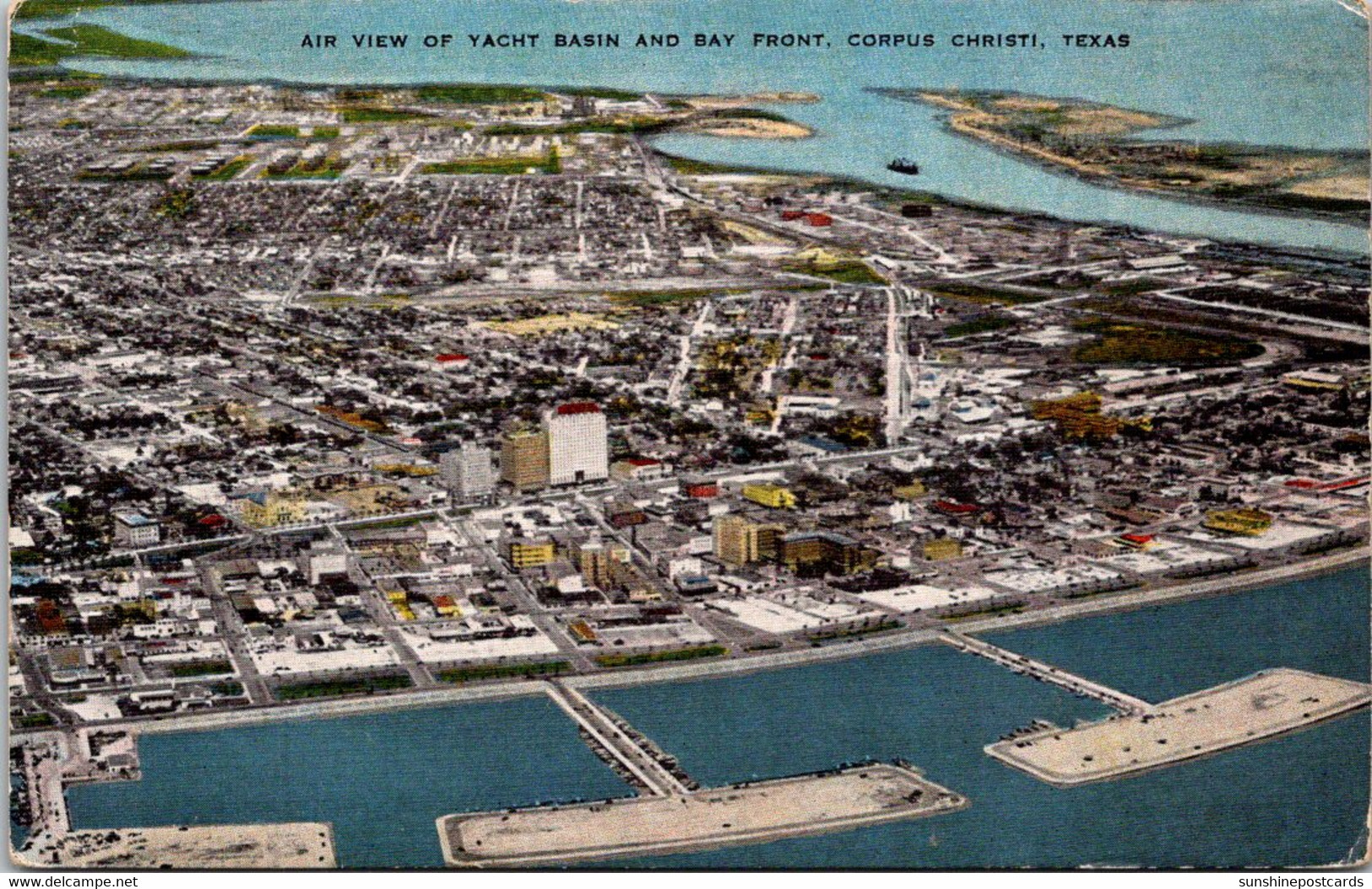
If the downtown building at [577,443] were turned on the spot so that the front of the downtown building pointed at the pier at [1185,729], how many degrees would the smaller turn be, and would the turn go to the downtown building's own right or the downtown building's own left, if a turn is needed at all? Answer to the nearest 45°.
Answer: approximately 45° to the downtown building's own left

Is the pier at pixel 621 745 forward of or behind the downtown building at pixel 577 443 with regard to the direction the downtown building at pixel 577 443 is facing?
forward

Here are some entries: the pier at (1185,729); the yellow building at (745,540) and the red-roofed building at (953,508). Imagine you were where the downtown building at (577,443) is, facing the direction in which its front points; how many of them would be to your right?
0

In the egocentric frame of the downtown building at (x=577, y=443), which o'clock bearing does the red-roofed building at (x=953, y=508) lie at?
The red-roofed building is roughly at 9 o'clock from the downtown building.

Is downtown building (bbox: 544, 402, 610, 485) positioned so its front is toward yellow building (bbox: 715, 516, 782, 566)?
no

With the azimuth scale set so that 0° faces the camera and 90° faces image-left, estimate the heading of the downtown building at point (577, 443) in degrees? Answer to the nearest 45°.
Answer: approximately 0°

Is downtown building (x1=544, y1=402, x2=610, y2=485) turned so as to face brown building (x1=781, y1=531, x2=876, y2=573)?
no

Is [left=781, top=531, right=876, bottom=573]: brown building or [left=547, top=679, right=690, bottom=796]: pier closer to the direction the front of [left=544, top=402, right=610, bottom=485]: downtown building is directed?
the pier

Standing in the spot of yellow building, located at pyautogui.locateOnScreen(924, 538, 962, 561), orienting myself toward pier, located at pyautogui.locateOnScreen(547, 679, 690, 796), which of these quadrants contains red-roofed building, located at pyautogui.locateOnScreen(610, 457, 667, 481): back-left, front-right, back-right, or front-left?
front-right

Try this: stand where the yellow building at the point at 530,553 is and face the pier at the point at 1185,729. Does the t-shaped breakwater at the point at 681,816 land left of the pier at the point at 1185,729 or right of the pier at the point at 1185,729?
right
